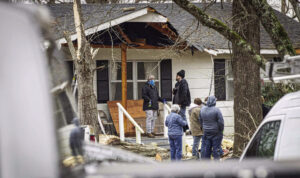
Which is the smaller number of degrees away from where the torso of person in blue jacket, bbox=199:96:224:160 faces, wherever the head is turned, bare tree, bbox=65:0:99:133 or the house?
the house

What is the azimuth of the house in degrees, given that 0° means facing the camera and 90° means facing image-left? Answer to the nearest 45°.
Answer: approximately 0°

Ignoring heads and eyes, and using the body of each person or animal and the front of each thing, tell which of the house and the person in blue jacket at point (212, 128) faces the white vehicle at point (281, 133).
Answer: the house

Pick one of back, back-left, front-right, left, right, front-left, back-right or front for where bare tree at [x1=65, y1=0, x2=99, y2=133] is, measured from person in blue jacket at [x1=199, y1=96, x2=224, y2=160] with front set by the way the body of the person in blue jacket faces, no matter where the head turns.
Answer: left

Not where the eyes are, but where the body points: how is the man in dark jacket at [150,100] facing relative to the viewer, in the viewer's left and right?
facing the viewer and to the right of the viewer

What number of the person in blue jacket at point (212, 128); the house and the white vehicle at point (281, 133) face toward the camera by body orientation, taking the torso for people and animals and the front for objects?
1

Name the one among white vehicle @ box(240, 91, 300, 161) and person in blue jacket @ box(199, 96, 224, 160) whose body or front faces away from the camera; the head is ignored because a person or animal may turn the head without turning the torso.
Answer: the person in blue jacket

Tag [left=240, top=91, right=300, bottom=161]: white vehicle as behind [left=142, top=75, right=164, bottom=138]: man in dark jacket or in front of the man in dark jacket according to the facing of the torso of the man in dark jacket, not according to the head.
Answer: in front

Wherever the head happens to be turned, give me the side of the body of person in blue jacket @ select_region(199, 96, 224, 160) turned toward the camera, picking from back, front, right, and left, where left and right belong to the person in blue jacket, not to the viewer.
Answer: back

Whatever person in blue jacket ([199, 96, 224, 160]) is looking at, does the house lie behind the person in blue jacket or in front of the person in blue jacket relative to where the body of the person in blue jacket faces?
in front

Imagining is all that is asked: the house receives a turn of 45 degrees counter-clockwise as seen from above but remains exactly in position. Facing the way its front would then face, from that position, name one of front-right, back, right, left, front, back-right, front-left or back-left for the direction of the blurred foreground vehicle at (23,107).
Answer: front-right

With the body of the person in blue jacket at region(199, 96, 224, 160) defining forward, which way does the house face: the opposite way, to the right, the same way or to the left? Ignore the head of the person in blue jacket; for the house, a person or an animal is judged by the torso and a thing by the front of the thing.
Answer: the opposite way

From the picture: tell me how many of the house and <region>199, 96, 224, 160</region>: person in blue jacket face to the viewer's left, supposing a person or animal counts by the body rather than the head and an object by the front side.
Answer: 0
